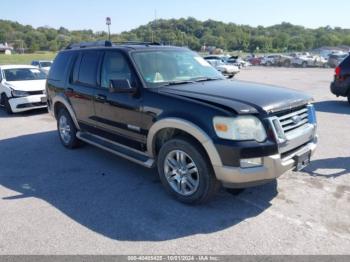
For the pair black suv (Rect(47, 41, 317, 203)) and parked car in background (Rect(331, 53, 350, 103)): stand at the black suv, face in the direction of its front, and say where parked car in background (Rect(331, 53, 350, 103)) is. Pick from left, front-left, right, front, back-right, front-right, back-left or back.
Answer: left

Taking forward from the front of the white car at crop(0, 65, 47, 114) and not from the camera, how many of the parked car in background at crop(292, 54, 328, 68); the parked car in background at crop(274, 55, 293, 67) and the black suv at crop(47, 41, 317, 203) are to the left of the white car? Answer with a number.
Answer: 2

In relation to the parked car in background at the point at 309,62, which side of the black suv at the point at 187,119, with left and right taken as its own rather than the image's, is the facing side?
left

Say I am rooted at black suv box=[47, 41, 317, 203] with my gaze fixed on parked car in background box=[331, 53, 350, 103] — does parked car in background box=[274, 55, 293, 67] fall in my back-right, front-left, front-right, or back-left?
front-left

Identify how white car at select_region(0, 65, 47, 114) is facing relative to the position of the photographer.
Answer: facing the viewer and to the right of the viewer

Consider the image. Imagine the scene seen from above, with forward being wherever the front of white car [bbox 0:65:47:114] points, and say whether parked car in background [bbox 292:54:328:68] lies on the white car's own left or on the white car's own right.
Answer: on the white car's own left

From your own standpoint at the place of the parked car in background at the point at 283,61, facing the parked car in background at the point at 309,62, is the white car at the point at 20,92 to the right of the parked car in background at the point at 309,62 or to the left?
right

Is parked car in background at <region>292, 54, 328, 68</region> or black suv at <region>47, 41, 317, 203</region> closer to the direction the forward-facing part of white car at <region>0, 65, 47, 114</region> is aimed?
the black suv

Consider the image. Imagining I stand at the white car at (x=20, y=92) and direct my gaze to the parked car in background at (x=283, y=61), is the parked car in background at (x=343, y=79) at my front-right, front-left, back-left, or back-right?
front-right

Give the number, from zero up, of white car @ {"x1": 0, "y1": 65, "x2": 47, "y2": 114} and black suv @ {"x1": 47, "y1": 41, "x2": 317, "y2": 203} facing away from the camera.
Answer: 0

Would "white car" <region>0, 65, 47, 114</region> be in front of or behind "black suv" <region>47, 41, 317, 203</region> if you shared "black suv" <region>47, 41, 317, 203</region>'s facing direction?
behind
